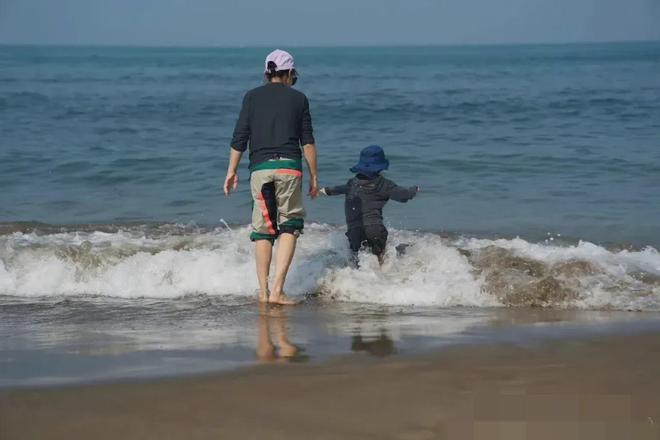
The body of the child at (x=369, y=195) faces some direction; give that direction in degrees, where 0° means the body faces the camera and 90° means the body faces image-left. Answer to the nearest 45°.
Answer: approximately 180°

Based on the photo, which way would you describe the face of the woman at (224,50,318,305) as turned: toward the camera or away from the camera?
away from the camera

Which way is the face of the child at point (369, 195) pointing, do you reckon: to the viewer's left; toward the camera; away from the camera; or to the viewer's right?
away from the camera

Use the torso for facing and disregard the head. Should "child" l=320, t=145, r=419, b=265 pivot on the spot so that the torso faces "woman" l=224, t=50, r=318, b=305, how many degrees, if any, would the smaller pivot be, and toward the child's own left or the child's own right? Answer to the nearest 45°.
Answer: approximately 135° to the child's own left
